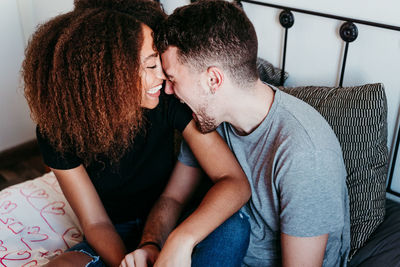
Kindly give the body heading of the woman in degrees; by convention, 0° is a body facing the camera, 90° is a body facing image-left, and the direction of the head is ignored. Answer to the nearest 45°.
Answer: approximately 315°

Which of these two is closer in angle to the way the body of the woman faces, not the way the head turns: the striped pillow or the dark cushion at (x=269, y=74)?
the striped pillow

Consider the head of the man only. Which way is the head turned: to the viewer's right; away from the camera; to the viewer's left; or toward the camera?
to the viewer's left

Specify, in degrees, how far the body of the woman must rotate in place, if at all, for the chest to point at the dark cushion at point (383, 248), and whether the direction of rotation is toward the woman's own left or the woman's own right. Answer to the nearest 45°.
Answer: approximately 45° to the woman's own left

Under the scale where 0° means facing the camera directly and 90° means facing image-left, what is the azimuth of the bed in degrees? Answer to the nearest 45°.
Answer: approximately 45°
